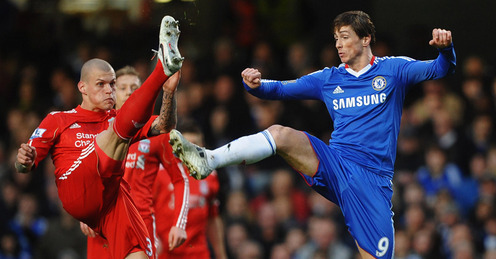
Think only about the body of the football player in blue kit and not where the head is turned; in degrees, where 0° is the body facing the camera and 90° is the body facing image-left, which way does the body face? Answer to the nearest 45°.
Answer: approximately 45°

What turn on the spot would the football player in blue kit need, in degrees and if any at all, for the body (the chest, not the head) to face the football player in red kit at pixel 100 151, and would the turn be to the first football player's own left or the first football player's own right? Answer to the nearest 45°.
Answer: approximately 45° to the first football player's own right

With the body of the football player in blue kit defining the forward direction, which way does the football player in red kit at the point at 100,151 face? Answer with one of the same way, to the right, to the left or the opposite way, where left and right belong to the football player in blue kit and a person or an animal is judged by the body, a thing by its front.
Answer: to the left

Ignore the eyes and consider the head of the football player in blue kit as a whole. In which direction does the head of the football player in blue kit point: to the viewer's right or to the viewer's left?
to the viewer's left

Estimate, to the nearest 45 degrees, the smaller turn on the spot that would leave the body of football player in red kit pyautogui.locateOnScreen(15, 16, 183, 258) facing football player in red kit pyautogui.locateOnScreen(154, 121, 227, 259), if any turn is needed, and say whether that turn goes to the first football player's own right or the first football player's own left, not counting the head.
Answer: approximately 90° to the first football player's own left

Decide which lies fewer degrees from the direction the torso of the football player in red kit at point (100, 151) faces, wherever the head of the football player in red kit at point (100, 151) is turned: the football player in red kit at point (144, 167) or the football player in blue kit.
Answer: the football player in blue kit

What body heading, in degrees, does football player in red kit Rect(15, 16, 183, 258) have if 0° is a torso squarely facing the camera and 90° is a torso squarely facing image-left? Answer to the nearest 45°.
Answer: approximately 315°

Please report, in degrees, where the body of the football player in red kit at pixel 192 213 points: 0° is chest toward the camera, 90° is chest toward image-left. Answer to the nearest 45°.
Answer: approximately 0°

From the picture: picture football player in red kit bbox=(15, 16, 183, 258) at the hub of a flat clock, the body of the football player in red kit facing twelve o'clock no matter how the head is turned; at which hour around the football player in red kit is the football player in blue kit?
The football player in blue kit is roughly at 11 o'clock from the football player in red kit.
